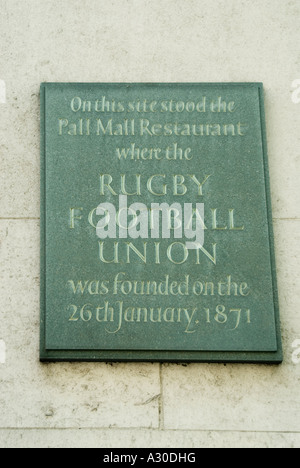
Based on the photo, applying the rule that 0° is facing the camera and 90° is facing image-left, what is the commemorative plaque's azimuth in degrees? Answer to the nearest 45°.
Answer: approximately 0°
